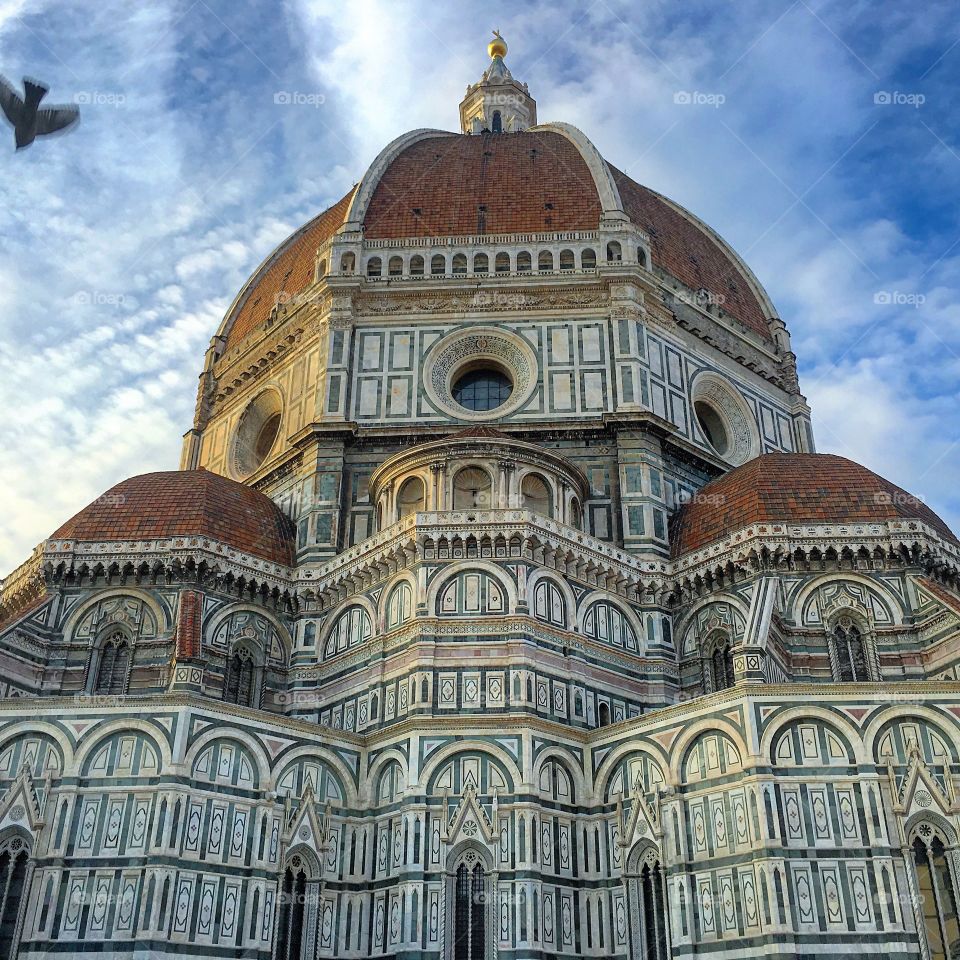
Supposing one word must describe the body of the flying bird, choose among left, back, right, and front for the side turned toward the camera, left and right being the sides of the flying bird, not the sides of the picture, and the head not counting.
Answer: back
